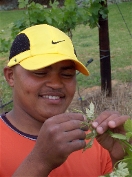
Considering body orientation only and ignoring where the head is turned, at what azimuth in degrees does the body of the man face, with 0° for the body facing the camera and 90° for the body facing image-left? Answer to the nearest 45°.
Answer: approximately 315°
